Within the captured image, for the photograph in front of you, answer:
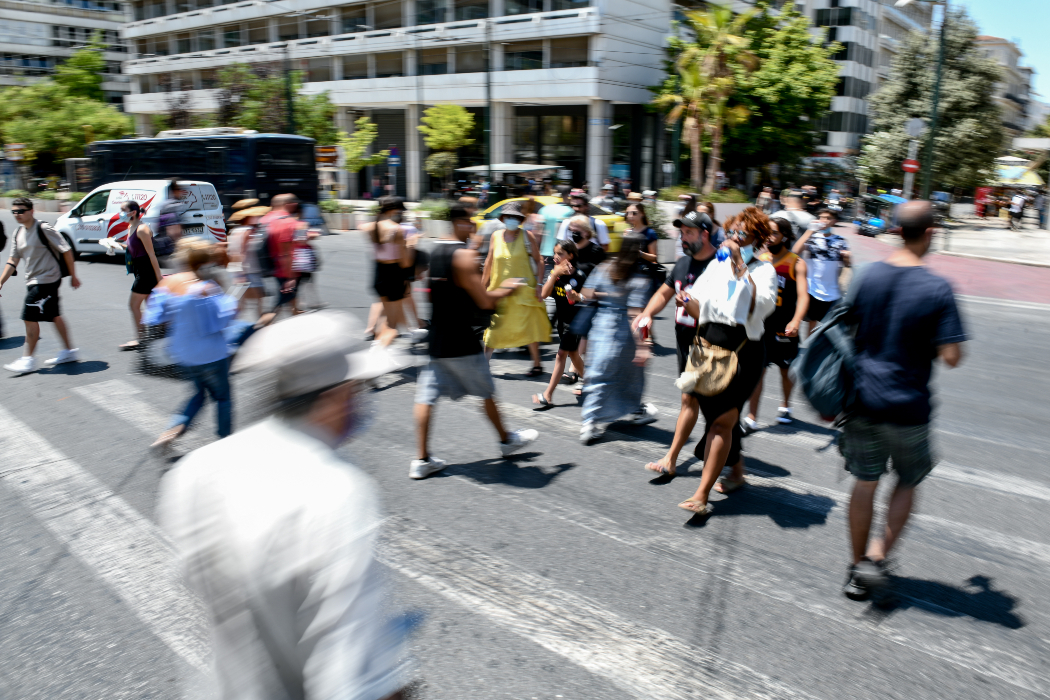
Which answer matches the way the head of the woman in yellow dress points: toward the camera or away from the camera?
toward the camera

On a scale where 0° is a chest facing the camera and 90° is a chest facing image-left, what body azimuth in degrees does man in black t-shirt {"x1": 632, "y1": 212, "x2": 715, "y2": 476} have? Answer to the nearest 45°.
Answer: approximately 45°

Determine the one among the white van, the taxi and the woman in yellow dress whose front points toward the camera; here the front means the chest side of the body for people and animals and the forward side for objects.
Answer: the woman in yellow dress

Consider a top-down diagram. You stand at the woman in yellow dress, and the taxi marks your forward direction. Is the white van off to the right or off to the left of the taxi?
left

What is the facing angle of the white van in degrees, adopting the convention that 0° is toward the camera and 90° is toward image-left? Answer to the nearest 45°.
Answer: approximately 135°

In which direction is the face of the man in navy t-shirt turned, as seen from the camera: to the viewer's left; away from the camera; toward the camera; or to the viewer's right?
away from the camera

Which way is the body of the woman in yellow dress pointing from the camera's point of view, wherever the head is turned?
toward the camera

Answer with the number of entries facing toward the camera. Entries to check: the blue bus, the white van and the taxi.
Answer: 0

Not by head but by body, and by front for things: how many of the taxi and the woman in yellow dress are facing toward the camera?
1

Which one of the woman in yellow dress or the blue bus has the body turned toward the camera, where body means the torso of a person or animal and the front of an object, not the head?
the woman in yellow dress

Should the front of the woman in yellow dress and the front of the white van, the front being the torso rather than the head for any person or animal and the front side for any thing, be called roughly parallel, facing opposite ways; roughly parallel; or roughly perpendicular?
roughly perpendicular

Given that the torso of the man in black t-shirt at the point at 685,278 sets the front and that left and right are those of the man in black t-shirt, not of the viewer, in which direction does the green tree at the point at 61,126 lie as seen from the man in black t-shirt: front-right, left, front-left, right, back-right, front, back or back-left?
right

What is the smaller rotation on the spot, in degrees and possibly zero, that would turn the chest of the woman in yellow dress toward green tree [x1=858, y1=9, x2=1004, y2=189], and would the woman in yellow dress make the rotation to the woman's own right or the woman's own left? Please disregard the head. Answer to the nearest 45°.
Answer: approximately 135° to the woman's own left
